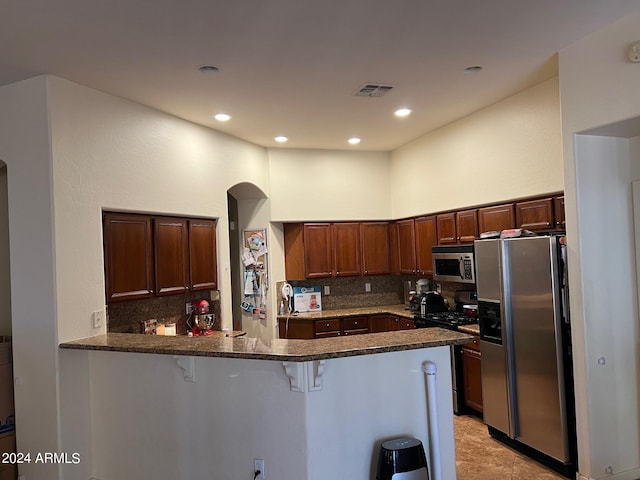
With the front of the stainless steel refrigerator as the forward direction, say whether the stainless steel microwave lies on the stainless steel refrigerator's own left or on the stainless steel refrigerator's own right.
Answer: on the stainless steel refrigerator's own right

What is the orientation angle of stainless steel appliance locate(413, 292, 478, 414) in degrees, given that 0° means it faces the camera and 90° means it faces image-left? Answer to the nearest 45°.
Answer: approximately 45°

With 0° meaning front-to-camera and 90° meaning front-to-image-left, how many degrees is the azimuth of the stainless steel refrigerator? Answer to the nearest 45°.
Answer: approximately 45°

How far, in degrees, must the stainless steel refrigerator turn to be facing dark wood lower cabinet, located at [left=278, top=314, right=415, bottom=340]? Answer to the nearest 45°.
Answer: approximately 90° to its right
